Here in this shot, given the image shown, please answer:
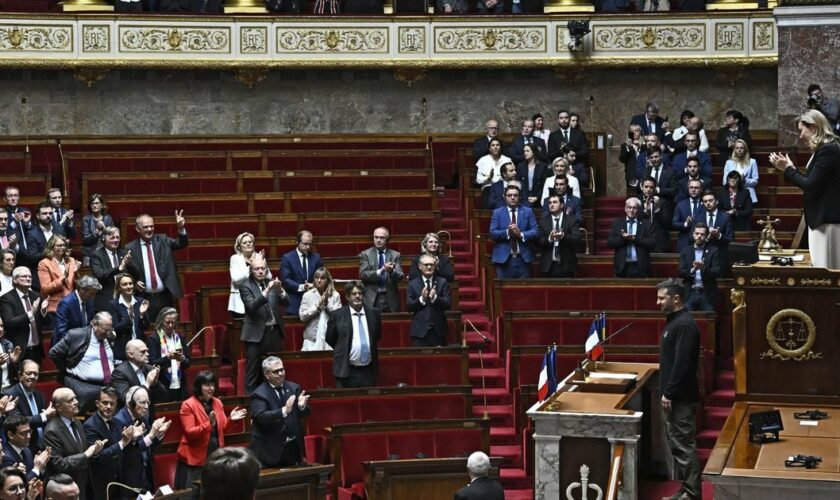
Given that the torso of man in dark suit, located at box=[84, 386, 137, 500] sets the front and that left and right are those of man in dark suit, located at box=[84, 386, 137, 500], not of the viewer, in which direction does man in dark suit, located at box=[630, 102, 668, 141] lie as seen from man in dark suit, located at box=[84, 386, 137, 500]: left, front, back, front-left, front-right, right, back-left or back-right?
left

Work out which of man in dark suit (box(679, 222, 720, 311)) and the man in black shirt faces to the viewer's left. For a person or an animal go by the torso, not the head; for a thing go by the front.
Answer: the man in black shirt

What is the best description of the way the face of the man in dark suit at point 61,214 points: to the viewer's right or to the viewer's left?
to the viewer's right

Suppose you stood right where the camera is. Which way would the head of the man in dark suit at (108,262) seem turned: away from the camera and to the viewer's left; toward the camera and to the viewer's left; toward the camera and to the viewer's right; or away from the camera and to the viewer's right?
toward the camera and to the viewer's right

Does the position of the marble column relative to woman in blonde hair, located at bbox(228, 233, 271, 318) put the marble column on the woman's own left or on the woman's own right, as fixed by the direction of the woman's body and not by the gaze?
on the woman's own left

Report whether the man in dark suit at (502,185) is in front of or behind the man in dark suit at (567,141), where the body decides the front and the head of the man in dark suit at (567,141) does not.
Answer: in front

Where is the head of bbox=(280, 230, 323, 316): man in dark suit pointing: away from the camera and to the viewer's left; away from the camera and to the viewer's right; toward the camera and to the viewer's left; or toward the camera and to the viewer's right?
toward the camera and to the viewer's right

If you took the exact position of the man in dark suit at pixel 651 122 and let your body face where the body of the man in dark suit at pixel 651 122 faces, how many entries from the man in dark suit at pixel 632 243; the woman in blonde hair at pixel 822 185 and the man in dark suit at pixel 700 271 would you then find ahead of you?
3

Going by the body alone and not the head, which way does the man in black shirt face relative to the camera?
to the viewer's left

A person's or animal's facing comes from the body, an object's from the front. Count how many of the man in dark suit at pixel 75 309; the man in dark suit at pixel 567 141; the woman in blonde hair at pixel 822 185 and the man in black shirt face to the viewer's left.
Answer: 2

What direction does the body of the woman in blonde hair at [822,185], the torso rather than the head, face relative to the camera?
to the viewer's left

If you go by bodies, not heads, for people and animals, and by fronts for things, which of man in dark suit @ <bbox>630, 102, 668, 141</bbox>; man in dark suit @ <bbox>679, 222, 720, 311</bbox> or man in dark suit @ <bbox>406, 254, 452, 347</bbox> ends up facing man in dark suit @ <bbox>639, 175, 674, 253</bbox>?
man in dark suit @ <bbox>630, 102, 668, 141</bbox>

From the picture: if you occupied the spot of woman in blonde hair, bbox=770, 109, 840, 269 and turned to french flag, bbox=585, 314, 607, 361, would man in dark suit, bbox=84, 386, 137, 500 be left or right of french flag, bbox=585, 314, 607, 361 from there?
left

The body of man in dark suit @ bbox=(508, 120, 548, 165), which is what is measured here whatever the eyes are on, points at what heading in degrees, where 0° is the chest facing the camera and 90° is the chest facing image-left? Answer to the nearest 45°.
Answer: approximately 0°

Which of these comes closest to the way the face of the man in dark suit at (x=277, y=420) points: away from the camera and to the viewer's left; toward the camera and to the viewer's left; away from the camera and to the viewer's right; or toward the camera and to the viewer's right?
toward the camera and to the viewer's right
